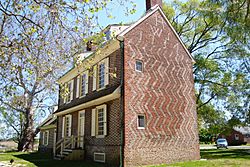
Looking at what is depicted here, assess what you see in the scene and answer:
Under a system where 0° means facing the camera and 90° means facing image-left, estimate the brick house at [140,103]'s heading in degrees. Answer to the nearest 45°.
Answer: approximately 45°

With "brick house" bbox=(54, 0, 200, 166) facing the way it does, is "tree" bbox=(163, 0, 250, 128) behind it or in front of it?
behind

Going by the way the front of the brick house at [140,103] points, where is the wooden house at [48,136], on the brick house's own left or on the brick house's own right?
on the brick house's own right
